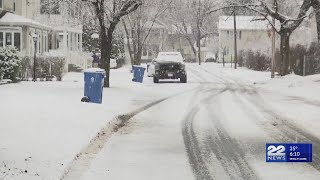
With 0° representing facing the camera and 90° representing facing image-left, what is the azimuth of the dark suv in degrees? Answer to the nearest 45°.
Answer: approximately 0°

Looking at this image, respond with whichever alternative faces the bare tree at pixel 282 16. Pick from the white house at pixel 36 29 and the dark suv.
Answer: the white house

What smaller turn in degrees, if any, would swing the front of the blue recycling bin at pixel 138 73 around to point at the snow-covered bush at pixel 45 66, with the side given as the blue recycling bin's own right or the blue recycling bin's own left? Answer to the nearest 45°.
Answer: approximately 135° to the blue recycling bin's own right

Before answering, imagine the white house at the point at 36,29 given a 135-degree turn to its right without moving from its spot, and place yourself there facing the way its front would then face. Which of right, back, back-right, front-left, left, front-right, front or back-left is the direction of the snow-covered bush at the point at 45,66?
left

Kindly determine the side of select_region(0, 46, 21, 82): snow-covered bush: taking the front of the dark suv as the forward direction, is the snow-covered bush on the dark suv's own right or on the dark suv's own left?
on the dark suv's own right

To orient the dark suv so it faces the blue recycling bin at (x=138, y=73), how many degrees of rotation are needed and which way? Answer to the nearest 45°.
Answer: approximately 45° to its right

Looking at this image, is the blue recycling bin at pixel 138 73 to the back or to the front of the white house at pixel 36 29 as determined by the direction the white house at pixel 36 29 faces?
to the front

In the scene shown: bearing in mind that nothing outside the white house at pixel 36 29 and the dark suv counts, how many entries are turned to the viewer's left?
0

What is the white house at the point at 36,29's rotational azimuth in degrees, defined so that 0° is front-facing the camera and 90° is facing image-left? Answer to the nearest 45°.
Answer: approximately 315°

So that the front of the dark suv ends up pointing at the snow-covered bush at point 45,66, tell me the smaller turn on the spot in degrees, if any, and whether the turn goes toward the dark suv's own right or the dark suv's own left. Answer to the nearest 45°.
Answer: approximately 90° to the dark suv's own right
